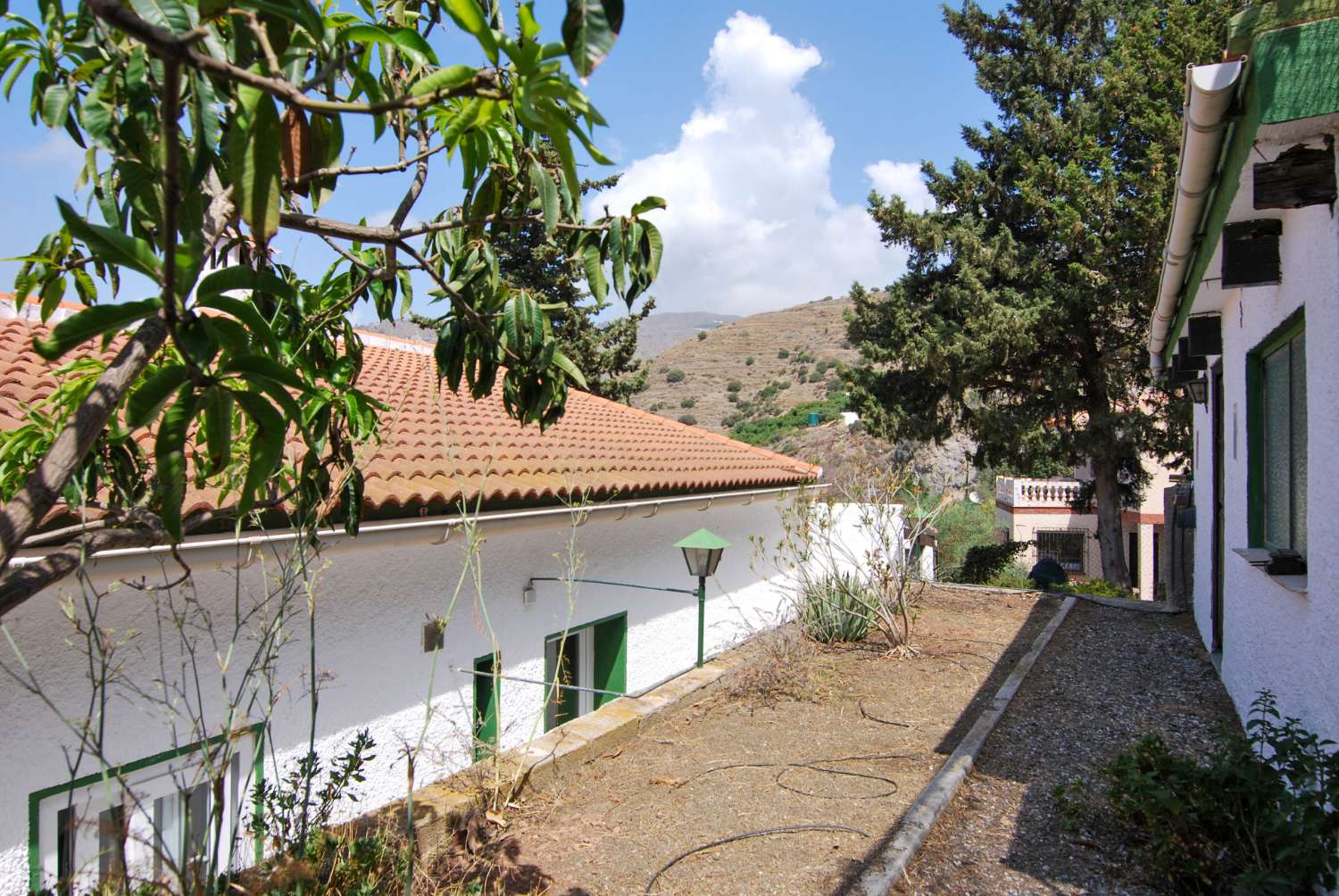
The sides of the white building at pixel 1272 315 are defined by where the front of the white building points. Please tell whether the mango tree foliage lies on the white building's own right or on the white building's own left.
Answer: on the white building's own left

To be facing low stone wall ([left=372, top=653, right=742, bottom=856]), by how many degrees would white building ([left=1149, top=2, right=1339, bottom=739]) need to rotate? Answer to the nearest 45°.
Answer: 0° — it already faces it

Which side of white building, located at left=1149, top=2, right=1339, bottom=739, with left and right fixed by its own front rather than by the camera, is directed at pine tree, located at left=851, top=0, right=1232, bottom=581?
right

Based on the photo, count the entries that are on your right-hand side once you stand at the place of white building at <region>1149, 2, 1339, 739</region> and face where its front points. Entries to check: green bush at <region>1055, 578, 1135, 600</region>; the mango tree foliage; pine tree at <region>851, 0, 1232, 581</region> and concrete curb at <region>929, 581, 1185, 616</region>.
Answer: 3

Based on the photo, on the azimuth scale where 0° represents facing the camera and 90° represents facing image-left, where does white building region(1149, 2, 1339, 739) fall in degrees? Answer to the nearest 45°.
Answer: approximately 90°

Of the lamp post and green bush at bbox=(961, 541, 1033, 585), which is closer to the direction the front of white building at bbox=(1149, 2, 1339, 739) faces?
the lamp post

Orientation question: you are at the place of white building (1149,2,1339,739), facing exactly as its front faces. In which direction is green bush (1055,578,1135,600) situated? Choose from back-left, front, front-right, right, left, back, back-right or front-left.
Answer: right

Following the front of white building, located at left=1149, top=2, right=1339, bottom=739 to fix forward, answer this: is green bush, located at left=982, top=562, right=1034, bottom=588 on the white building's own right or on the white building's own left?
on the white building's own right

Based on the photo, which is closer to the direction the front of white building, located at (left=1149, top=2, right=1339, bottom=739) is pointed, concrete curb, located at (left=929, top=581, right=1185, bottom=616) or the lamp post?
the lamp post

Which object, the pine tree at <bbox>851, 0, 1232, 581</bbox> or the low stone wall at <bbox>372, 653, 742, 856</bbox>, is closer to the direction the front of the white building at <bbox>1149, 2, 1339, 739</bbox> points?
the low stone wall

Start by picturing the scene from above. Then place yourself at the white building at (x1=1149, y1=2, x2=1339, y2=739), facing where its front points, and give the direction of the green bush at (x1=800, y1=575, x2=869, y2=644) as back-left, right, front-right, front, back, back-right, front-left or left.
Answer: front-right

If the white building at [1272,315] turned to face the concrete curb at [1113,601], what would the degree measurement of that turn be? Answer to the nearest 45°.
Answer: approximately 90° to its right
